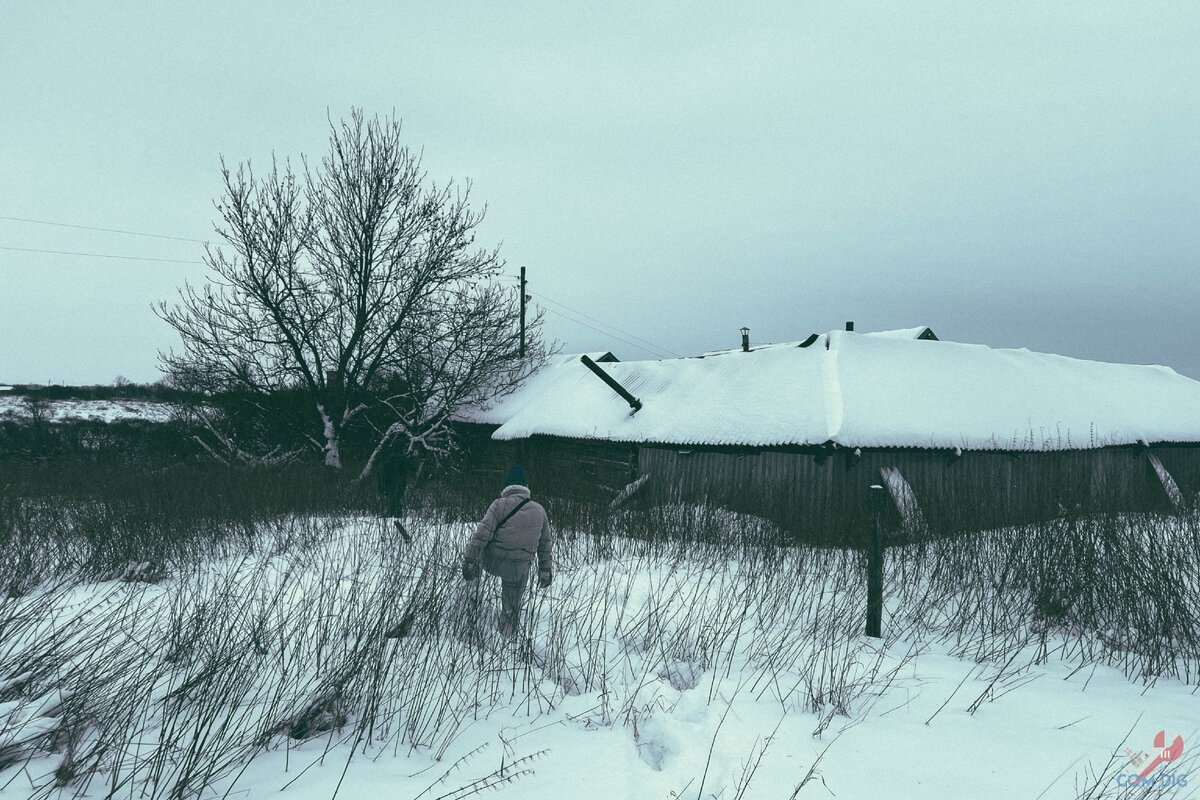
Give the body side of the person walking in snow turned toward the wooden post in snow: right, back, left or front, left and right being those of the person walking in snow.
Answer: right

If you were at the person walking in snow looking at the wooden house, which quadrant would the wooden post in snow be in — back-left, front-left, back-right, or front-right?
front-right

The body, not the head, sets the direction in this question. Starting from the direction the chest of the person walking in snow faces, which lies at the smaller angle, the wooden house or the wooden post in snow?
the wooden house

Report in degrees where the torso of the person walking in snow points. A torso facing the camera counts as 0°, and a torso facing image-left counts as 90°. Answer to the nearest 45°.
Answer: approximately 180°

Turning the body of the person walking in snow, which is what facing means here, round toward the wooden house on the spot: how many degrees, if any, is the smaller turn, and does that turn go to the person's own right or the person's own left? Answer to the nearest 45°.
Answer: approximately 45° to the person's own right

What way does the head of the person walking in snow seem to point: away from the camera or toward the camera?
away from the camera
